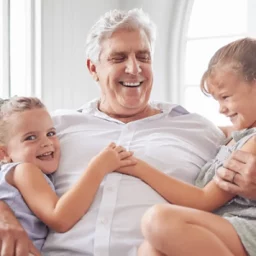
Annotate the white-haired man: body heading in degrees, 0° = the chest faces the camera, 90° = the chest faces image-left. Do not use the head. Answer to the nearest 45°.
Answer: approximately 0°

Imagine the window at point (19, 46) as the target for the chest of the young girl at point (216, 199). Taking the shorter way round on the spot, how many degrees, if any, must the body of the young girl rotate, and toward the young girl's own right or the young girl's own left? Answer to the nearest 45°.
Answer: approximately 45° to the young girl's own right

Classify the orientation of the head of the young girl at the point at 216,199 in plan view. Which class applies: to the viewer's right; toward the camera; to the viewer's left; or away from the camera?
to the viewer's left

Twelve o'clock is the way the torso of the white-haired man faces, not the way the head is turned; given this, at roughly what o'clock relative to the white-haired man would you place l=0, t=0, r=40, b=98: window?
The window is roughly at 5 o'clock from the white-haired man.

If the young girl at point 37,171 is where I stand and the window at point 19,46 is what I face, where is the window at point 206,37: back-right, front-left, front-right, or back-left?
front-right

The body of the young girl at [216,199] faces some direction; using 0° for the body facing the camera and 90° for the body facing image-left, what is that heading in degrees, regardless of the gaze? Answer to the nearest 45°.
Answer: approximately 90°

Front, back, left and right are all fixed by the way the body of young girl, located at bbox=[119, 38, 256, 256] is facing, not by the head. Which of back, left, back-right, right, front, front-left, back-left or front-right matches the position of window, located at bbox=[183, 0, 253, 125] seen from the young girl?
right
